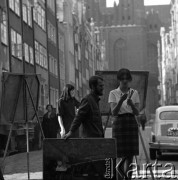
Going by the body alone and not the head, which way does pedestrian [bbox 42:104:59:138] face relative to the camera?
toward the camera

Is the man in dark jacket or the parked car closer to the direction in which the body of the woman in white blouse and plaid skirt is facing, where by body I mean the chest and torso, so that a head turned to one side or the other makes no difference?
the man in dark jacket

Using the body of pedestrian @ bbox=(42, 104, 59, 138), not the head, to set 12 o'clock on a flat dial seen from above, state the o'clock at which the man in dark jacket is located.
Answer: The man in dark jacket is roughly at 12 o'clock from the pedestrian.

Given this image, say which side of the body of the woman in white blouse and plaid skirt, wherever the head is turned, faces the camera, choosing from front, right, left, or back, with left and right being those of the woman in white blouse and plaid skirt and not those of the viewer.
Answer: front

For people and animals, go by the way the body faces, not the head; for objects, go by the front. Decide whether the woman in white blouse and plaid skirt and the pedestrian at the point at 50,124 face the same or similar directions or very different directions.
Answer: same or similar directions
